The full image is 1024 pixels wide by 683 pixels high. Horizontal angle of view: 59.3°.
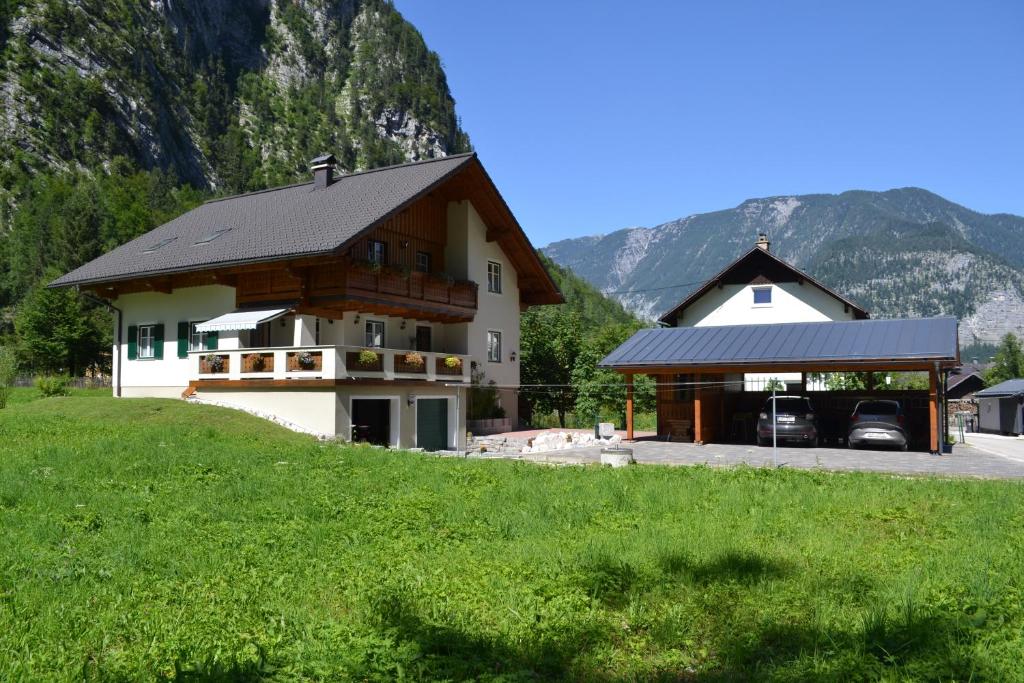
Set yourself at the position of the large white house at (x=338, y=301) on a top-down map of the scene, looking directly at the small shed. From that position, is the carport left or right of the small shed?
right

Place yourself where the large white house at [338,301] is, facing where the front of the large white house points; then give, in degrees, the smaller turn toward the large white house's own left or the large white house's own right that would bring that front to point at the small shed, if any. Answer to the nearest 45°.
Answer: approximately 45° to the large white house's own left

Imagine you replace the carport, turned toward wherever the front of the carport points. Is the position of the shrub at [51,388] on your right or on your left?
on your right

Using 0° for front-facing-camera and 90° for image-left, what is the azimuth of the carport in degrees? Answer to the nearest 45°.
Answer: approximately 0°

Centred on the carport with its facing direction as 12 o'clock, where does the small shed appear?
The small shed is roughly at 7 o'clock from the carport.

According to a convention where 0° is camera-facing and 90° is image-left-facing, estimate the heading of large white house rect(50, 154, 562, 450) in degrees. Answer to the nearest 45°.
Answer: approximately 315°

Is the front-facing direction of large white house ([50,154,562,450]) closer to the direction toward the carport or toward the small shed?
the carport
